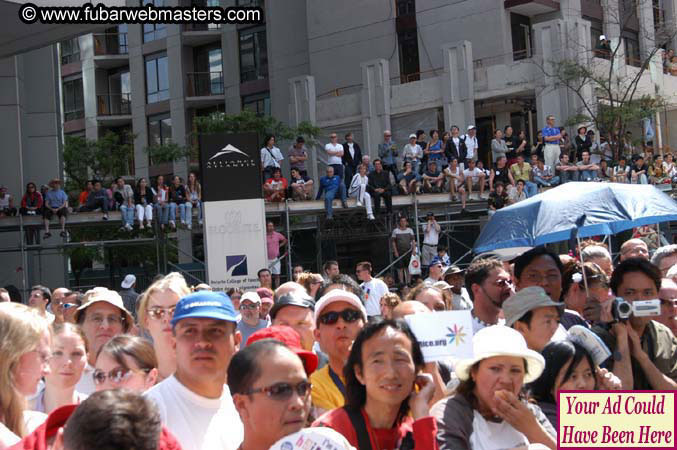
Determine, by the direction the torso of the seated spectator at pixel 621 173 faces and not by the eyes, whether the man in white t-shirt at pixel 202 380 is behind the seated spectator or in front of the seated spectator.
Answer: in front

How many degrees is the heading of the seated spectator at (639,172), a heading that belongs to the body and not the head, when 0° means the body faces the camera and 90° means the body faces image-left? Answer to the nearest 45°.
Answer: approximately 0°

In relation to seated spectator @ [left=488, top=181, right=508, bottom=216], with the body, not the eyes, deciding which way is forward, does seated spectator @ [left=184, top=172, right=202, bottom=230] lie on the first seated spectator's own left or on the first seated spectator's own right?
on the first seated spectator's own right

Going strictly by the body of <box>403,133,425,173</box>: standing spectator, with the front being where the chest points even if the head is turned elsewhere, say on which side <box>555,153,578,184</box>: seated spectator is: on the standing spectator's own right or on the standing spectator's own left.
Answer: on the standing spectator's own left

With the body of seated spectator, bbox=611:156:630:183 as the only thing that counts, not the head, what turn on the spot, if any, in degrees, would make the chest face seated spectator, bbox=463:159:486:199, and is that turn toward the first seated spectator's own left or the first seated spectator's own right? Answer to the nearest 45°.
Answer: approximately 90° to the first seated spectator's own right

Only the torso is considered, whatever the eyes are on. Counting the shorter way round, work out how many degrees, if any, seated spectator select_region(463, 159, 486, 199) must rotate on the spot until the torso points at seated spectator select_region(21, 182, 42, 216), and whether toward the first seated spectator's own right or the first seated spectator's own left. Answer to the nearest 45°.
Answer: approximately 45° to the first seated spectator's own right
